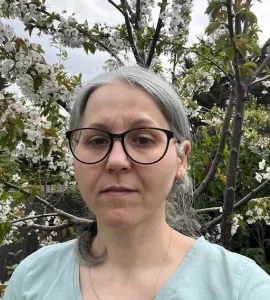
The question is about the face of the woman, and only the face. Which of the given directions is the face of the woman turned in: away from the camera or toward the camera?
toward the camera

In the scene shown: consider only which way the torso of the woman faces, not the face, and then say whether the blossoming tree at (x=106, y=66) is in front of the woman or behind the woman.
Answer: behind

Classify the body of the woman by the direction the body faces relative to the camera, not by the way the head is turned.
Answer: toward the camera
